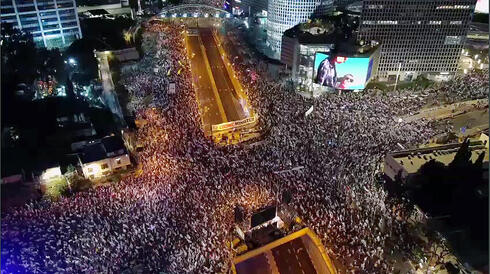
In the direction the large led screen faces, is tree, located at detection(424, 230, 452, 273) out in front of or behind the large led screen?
in front

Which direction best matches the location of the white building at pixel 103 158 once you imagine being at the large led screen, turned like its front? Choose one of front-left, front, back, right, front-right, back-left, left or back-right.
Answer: front-right

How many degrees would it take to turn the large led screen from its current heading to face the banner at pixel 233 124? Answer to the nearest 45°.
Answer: approximately 45° to its right

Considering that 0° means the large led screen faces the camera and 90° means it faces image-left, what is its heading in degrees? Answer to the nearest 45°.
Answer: approximately 0°
